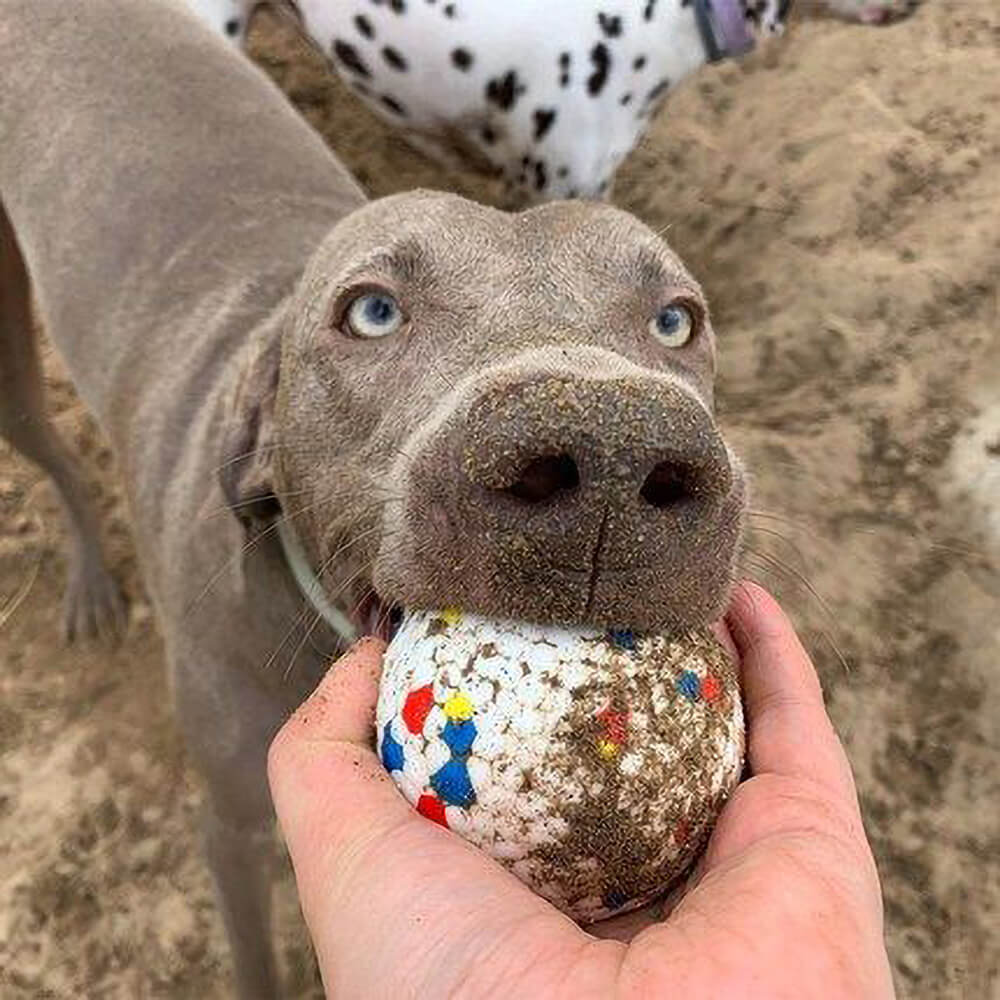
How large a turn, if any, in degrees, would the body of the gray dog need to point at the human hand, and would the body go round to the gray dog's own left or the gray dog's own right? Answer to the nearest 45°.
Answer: approximately 45° to the gray dog's own right

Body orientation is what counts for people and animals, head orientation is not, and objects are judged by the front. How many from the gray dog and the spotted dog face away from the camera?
0

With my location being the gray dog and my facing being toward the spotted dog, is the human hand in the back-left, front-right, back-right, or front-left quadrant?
back-right

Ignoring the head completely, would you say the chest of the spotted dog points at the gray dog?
no

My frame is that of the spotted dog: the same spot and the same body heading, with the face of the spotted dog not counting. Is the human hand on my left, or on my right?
on my right

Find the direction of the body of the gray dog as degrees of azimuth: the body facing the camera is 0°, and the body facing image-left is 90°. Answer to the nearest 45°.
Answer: approximately 315°

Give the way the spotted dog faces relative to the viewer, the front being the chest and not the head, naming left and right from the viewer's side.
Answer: facing to the right of the viewer

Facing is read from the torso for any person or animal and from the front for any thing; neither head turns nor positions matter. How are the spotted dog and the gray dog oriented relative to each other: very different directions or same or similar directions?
same or similar directions

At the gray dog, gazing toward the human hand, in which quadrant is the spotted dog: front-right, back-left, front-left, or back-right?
back-left

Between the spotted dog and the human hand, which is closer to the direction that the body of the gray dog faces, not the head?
the human hand
